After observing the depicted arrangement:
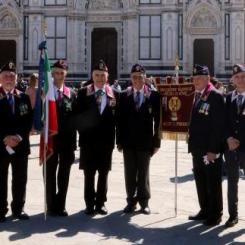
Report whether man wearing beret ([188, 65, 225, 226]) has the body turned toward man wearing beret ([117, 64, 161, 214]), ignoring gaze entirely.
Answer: no

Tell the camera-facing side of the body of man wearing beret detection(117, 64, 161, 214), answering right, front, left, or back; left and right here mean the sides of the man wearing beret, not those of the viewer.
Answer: front

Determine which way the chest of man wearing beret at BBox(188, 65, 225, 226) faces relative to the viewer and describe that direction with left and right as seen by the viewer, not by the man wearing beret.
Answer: facing the viewer and to the left of the viewer

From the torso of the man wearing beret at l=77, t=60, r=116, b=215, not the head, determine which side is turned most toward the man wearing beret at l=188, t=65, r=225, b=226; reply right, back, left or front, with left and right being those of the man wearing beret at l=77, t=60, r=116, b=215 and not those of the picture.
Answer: left

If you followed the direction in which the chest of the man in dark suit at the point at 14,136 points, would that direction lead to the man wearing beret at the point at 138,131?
no

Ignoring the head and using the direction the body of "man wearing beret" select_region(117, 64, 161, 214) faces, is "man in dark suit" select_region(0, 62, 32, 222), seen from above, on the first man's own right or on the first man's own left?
on the first man's own right

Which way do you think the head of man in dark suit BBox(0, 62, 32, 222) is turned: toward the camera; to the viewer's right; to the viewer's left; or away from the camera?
toward the camera

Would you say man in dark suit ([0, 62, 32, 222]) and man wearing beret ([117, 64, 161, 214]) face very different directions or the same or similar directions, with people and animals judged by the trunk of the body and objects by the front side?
same or similar directions

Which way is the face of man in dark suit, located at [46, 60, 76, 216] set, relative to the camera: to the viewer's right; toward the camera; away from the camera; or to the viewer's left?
toward the camera

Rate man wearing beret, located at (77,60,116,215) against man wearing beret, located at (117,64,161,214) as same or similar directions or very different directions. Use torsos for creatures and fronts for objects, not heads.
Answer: same or similar directions

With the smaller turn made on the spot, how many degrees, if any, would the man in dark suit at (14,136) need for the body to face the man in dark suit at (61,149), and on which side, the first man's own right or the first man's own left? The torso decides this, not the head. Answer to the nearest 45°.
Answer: approximately 90° to the first man's own left

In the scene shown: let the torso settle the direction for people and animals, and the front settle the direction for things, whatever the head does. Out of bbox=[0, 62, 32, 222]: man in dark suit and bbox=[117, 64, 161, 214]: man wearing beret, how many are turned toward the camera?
2

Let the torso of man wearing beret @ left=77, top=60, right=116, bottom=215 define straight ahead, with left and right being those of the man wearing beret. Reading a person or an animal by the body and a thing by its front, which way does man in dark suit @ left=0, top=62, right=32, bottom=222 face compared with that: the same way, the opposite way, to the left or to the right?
the same way

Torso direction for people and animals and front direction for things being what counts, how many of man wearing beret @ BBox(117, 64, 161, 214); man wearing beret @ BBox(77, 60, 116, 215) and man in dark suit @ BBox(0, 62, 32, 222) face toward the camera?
3

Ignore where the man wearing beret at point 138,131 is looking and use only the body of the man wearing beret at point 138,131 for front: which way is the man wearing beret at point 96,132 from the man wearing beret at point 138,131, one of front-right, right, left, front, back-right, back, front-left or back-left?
right

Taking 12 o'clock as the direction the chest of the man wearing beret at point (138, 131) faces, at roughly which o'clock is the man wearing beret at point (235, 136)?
the man wearing beret at point (235, 136) is roughly at 10 o'clock from the man wearing beret at point (138, 131).

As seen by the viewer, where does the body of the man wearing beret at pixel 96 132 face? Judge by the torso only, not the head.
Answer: toward the camera
